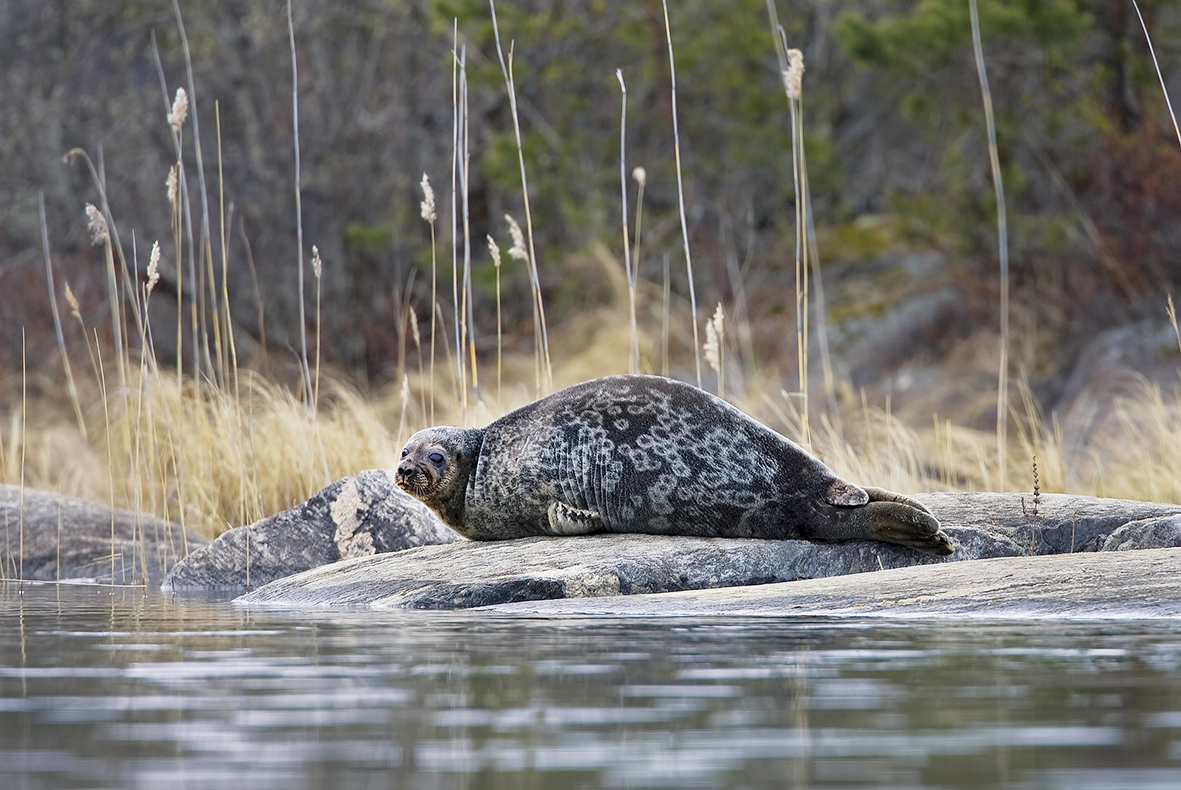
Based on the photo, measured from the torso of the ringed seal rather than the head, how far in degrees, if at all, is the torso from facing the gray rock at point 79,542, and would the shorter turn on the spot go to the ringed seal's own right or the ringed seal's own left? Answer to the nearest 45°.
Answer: approximately 45° to the ringed seal's own right

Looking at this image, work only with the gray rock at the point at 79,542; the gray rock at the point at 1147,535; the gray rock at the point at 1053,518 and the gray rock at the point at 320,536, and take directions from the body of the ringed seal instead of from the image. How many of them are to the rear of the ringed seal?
2

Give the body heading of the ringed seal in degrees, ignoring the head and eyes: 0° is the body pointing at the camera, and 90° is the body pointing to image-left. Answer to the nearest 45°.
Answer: approximately 90°

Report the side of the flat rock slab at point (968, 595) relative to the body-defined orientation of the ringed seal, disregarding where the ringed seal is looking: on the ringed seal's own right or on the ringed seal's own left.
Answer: on the ringed seal's own left

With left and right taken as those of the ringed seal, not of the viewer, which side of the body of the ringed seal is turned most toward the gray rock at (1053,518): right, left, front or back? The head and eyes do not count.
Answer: back

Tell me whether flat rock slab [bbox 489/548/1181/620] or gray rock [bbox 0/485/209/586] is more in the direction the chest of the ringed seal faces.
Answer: the gray rock

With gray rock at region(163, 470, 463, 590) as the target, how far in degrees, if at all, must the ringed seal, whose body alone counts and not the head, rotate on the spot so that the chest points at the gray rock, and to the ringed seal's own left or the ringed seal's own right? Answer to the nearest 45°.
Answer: approximately 45° to the ringed seal's own right

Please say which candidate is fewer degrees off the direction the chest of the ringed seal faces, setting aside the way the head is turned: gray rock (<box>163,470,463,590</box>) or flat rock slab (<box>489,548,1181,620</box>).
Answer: the gray rock

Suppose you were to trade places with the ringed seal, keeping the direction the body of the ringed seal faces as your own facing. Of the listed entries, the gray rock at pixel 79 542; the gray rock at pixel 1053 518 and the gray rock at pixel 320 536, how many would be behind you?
1

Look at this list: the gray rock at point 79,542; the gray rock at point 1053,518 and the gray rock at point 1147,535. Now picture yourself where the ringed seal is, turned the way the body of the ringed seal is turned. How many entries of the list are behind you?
2
